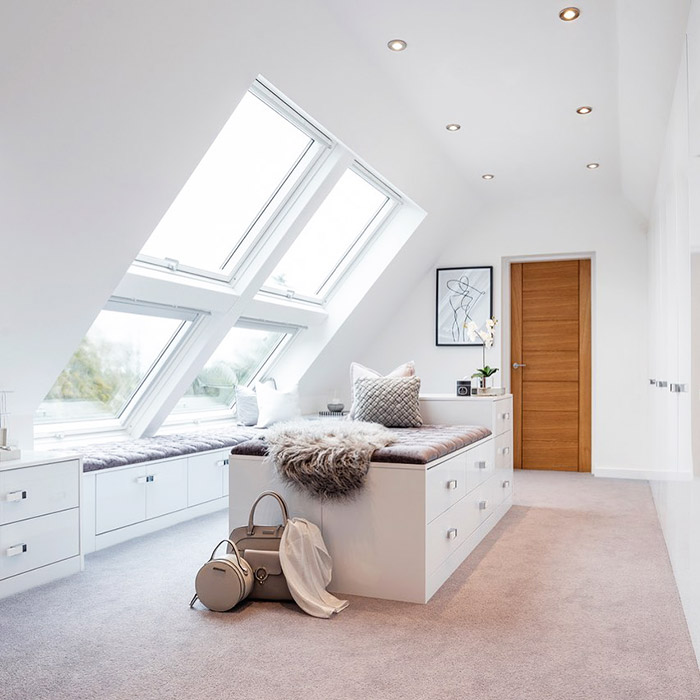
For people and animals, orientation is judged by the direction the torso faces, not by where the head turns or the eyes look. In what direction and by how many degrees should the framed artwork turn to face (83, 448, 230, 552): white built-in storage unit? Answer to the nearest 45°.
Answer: approximately 45° to its right

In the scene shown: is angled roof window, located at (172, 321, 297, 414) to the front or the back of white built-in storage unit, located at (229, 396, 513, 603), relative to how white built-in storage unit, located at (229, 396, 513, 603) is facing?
to the back

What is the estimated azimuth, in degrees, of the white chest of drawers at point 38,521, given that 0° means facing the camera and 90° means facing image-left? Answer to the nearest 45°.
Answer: approximately 315°

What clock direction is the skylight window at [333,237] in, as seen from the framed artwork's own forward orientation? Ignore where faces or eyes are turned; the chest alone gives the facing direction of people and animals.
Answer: The skylight window is roughly at 1 o'clock from the framed artwork.

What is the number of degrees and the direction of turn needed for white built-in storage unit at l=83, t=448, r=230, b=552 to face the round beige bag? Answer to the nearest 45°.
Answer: approximately 45° to its right

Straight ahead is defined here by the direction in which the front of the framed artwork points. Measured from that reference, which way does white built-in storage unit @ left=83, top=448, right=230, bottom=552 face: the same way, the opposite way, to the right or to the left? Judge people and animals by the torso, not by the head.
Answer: to the left

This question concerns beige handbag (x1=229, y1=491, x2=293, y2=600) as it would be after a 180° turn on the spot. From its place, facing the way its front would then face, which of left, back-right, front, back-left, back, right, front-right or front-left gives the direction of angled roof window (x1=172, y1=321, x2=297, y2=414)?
front

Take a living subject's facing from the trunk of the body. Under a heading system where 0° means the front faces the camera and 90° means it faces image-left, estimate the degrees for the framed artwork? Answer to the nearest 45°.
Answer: approximately 0°
